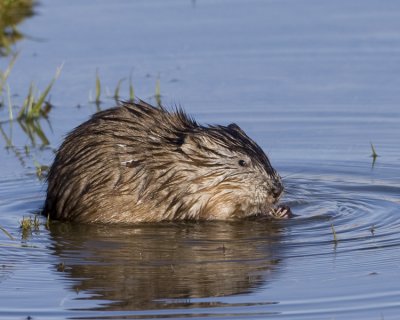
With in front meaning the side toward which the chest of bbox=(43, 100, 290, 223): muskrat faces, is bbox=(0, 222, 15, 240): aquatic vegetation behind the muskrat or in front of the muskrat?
behind

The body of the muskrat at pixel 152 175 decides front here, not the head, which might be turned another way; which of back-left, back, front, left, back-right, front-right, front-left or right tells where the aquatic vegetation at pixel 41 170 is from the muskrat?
back-left

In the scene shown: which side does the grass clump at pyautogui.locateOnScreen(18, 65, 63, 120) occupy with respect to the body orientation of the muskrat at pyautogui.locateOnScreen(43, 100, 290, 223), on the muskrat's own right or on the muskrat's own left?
on the muskrat's own left

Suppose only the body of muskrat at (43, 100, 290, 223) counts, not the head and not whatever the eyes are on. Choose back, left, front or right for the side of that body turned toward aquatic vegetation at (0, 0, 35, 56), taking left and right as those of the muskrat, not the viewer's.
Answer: left

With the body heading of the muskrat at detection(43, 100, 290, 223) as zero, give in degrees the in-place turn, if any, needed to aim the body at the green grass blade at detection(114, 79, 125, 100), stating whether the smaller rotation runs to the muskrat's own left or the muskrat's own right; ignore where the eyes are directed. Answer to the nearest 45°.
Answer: approximately 90° to the muskrat's own left

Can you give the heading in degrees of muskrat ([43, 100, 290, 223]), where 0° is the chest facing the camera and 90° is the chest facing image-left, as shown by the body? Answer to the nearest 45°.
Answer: approximately 270°
